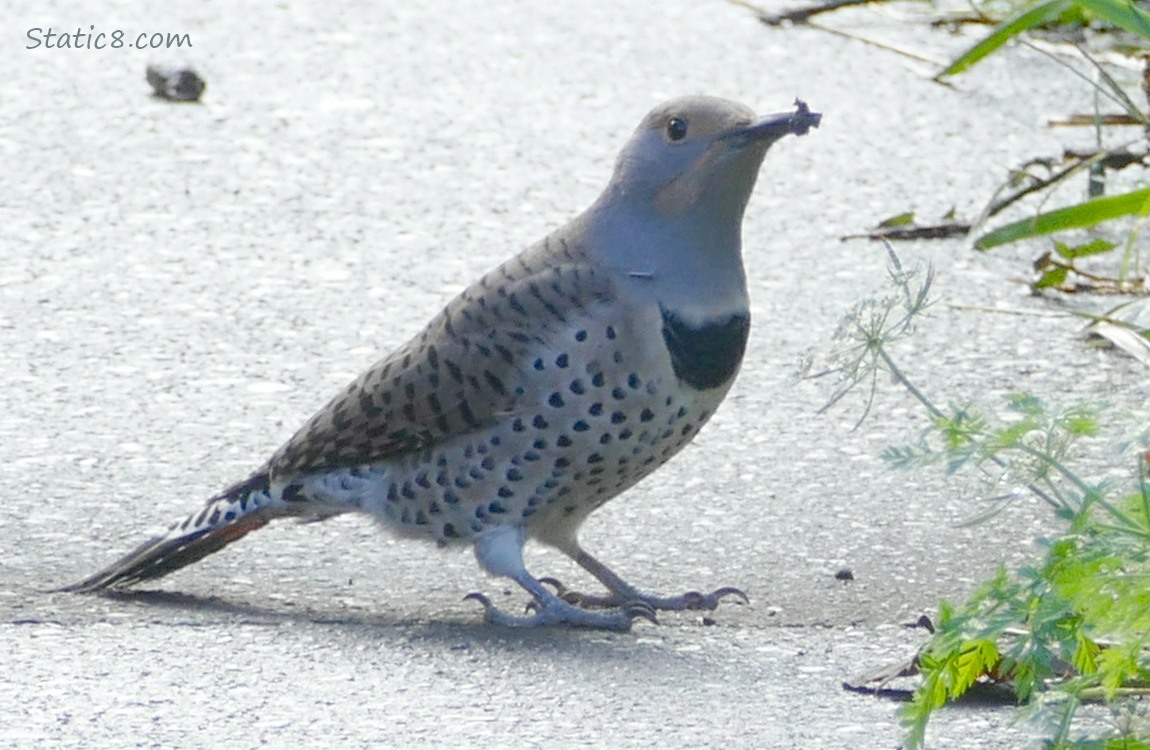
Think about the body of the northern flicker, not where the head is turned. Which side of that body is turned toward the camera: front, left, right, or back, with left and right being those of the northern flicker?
right

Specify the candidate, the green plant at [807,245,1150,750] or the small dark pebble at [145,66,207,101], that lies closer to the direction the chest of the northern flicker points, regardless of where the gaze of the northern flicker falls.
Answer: the green plant

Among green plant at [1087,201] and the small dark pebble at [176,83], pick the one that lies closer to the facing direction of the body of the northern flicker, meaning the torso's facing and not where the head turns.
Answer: the green plant

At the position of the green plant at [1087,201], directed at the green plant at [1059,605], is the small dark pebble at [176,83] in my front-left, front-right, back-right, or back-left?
back-right

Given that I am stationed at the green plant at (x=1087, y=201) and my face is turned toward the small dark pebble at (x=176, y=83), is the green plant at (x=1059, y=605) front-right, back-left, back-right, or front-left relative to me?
back-left

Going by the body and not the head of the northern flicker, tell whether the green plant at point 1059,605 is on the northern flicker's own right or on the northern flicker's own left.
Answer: on the northern flicker's own right

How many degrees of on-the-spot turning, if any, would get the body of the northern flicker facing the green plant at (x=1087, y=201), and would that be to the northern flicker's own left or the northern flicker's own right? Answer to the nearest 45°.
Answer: approximately 45° to the northern flicker's own left

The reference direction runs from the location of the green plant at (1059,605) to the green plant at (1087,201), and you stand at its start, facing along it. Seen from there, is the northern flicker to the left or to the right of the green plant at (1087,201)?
left

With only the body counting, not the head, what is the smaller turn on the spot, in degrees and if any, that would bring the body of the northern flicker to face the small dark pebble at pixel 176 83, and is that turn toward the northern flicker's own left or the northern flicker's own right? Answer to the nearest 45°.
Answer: approximately 90° to the northern flicker's own left
